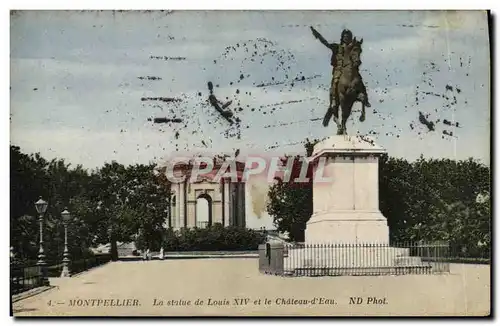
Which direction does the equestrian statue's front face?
toward the camera

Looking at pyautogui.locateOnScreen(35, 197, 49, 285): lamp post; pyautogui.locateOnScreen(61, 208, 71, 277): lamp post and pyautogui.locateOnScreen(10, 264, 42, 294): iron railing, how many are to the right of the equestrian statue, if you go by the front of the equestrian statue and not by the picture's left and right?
3
